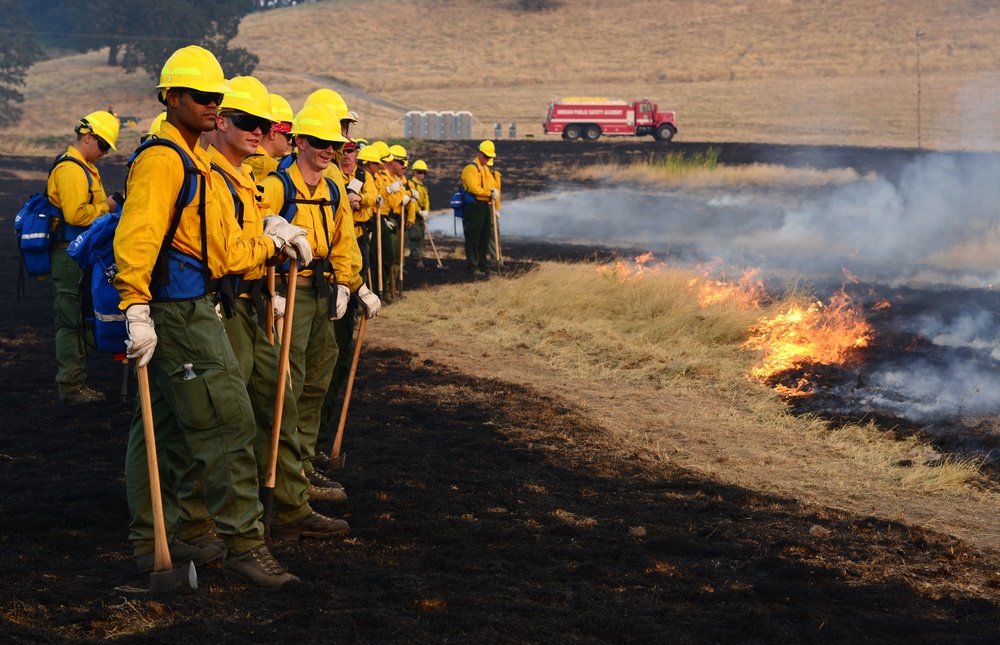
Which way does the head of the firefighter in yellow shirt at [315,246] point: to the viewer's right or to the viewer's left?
to the viewer's right

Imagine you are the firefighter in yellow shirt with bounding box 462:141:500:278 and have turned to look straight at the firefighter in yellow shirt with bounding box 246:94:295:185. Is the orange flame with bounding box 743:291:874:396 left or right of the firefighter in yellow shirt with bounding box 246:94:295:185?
left

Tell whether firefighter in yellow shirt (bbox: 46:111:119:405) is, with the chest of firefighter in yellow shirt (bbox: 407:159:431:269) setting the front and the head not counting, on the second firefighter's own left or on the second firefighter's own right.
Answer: on the second firefighter's own right

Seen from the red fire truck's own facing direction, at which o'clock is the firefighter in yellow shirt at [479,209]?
The firefighter in yellow shirt is roughly at 3 o'clock from the red fire truck.

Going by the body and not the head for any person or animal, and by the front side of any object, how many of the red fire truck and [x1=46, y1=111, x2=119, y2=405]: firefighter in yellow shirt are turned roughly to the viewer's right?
2

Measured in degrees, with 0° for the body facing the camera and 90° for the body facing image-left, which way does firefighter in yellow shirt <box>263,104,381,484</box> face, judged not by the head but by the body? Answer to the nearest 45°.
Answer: approximately 315°

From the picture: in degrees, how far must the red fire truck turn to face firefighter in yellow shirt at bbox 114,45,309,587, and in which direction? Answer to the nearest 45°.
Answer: approximately 90° to its right

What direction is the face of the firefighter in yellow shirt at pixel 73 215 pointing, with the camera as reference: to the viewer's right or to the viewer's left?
to the viewer's right

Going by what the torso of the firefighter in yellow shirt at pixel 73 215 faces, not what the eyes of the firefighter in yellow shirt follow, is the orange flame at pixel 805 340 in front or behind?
in front

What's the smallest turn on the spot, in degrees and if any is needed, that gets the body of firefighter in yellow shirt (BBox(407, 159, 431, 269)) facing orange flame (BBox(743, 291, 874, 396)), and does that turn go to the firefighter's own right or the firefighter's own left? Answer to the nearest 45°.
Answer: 0° — they already face it

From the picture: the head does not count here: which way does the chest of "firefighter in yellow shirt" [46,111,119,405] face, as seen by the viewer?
to the viewer's right

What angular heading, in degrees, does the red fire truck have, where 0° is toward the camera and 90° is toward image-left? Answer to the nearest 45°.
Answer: approximately 270°
